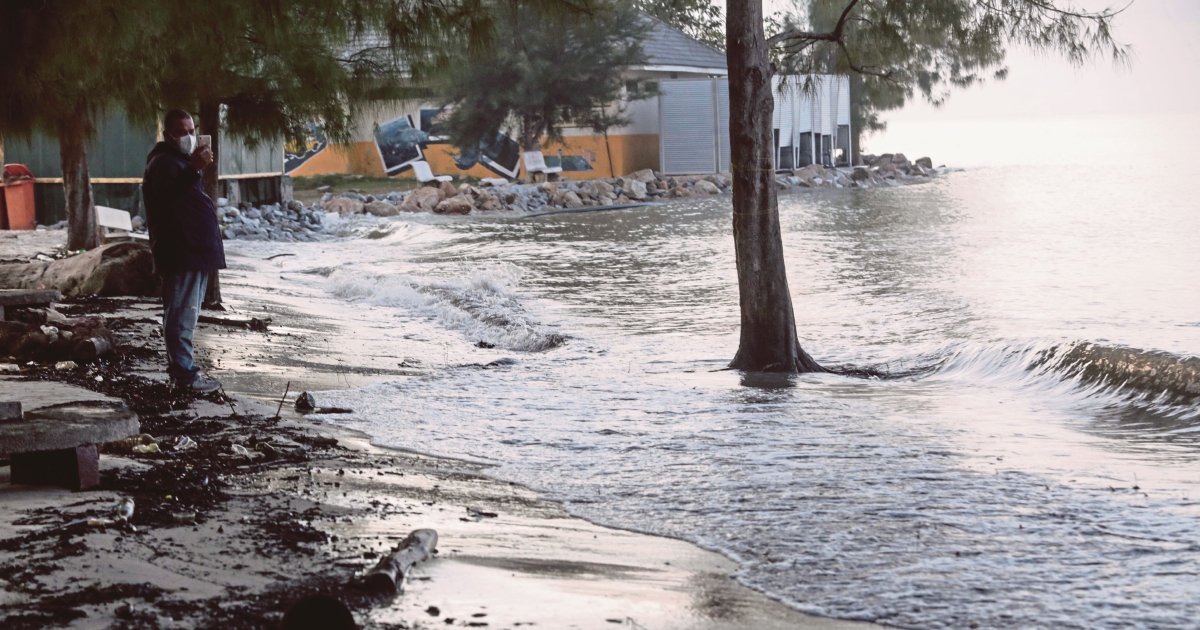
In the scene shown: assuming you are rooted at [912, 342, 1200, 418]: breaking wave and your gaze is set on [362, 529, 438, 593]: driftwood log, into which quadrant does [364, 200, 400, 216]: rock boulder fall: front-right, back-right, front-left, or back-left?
back-right

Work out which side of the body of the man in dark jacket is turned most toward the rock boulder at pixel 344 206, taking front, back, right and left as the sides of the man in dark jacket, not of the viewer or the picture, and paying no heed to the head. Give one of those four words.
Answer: left

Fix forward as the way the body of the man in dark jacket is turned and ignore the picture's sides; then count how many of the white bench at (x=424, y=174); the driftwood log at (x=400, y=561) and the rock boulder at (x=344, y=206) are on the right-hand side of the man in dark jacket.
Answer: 1

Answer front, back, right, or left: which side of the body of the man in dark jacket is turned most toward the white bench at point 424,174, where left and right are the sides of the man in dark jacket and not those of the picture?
left

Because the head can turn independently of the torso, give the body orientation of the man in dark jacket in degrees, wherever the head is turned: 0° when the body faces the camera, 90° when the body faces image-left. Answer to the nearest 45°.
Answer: approximately 270°

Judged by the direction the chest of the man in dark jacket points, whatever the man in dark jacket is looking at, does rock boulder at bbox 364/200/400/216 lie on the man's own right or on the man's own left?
on the man's own left

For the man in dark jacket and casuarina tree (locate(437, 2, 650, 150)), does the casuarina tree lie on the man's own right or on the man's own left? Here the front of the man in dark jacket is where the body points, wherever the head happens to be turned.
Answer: on the man's own left

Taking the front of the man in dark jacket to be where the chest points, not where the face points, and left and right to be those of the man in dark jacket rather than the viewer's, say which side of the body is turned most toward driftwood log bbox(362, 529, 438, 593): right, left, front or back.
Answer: right

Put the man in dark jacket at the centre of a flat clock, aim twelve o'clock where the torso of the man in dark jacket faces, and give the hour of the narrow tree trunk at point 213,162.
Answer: The narrow tree trunk is roughly at 9 o'clock from the man in dark jacket.

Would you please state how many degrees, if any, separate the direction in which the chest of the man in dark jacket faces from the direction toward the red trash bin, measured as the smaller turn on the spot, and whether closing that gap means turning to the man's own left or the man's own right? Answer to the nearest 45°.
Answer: approximately 90° to the man's own left

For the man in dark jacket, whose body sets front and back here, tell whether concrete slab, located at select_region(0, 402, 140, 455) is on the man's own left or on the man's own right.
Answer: on the man's own right

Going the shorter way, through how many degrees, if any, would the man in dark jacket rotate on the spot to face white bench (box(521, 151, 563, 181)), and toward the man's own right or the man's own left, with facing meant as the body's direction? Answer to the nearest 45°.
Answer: approximately 90° to the man's own left
